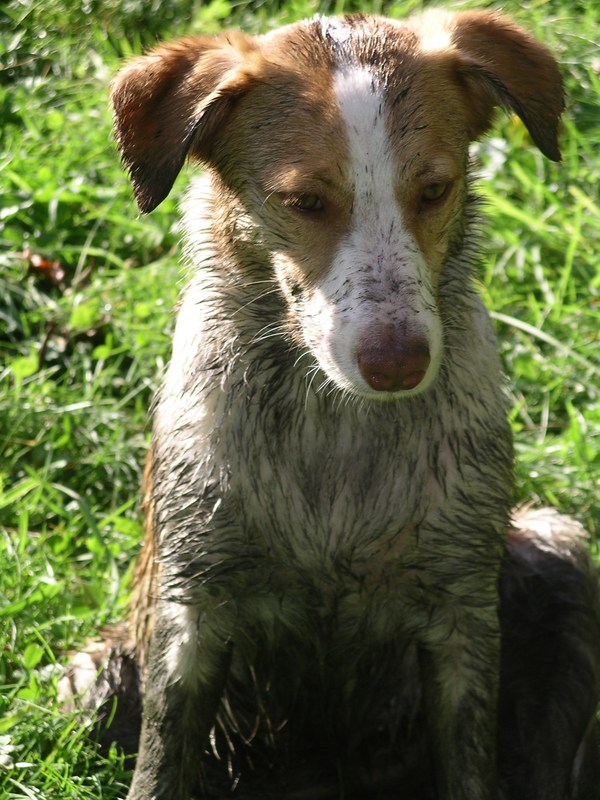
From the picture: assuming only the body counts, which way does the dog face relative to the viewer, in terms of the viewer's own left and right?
facing the viewer
